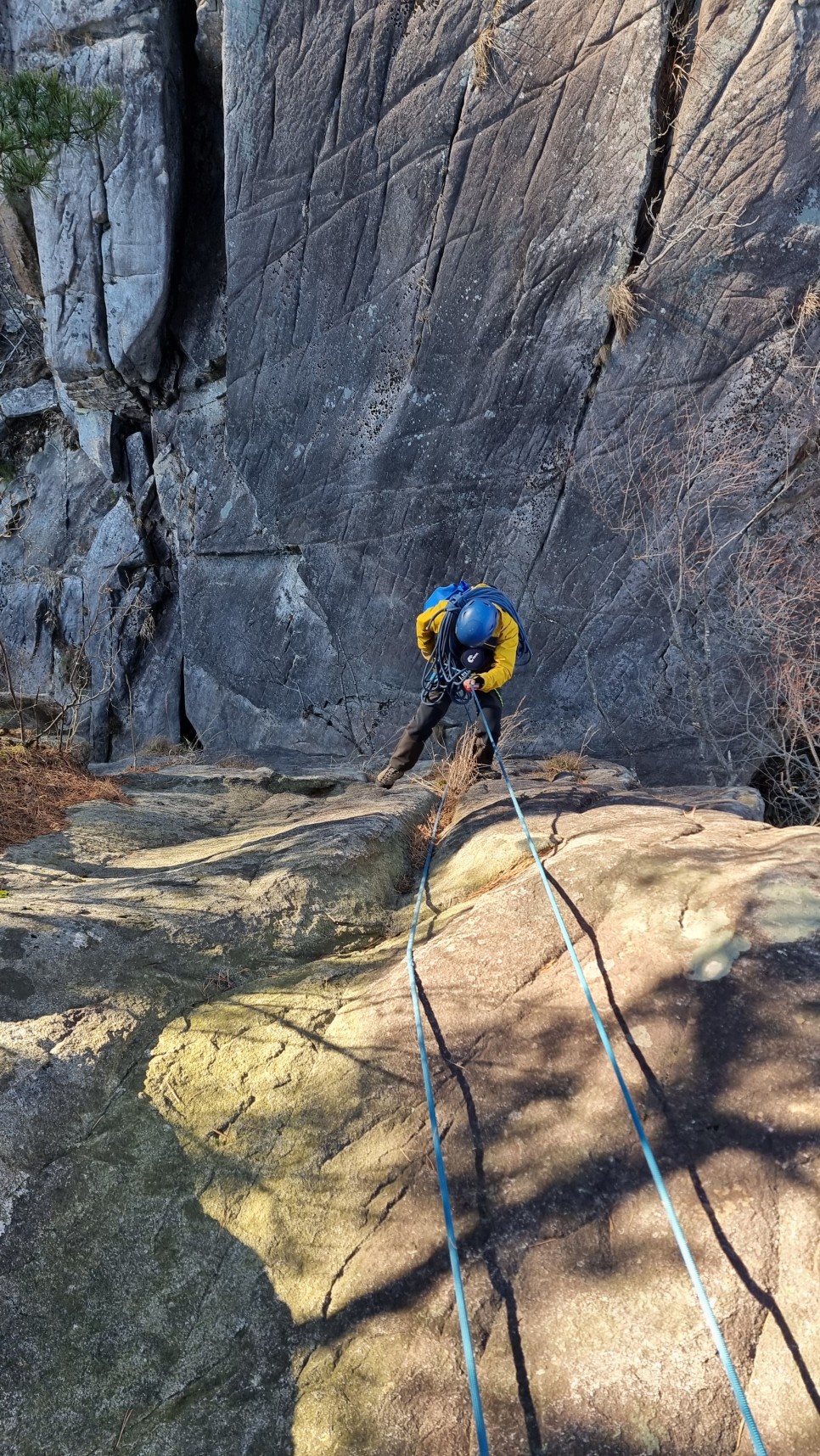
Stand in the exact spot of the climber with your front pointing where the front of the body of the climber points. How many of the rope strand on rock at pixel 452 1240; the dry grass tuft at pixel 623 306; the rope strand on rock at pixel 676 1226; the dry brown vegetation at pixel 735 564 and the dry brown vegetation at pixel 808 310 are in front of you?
2

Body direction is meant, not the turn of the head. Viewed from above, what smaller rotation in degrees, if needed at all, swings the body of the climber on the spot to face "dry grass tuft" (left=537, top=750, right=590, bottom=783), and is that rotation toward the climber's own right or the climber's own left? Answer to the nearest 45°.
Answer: approximately 135° to the climber's own left

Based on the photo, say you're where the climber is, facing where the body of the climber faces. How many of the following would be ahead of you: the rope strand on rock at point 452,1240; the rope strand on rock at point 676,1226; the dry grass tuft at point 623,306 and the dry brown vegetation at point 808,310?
2

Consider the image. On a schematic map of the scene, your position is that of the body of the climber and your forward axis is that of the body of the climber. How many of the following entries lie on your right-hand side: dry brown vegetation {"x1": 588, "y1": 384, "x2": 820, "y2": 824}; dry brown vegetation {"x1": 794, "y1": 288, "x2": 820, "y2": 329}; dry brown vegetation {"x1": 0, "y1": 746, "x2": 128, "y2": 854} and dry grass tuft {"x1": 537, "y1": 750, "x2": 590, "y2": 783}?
1

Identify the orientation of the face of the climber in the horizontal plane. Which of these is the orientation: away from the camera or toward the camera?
toward the camera

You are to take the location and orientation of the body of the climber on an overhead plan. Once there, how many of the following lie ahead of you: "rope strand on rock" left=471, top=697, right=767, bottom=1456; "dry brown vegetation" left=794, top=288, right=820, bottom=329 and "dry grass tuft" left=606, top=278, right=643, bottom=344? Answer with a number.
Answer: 1

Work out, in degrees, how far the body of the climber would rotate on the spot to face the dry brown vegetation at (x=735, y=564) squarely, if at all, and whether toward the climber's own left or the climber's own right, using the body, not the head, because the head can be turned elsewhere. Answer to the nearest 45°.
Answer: approximately 135° to the climber's own left

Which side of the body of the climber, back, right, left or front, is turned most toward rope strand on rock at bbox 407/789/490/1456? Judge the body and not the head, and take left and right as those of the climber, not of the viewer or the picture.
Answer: front

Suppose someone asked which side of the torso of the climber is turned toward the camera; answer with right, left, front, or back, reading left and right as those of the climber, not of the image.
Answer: front

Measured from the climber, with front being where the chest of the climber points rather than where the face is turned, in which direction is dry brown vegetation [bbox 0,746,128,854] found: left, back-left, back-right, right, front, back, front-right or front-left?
right

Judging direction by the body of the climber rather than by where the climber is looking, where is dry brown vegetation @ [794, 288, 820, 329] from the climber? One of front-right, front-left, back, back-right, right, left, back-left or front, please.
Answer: back-left

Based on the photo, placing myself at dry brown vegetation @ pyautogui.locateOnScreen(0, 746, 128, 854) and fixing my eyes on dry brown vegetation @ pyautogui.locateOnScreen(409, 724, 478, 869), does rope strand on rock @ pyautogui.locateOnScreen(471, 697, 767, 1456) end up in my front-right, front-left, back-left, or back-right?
front-right

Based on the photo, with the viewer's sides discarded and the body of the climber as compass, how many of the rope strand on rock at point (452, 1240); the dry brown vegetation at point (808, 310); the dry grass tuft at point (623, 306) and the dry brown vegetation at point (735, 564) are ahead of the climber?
1
